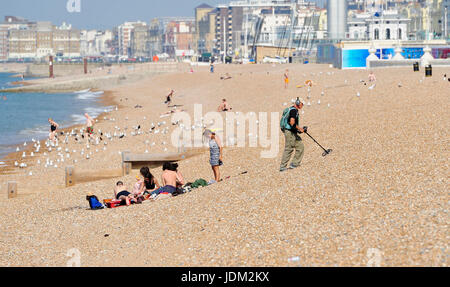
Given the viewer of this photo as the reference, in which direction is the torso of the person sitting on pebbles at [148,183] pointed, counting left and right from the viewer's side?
facing away from the viewer and to the left of the viewer

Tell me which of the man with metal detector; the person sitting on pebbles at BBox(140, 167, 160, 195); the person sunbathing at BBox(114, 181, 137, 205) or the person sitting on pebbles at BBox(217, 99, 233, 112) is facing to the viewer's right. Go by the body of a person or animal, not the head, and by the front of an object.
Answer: the man with metal detector

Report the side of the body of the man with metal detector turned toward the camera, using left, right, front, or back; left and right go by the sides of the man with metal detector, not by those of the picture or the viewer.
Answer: right

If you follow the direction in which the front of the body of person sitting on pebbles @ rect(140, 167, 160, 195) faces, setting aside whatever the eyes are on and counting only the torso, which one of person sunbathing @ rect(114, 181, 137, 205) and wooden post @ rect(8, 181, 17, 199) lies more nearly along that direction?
the wooden post

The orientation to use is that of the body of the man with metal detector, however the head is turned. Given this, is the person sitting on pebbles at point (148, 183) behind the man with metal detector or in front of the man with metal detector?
behind

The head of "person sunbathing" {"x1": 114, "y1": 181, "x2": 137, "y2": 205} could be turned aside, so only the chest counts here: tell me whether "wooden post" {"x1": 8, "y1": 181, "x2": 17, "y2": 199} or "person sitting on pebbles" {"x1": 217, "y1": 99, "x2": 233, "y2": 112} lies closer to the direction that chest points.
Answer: the wooden post

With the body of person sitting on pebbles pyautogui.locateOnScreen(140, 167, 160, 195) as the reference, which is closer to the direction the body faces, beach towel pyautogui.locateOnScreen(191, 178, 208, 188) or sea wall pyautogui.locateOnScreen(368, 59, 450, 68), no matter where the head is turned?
the sea wall
